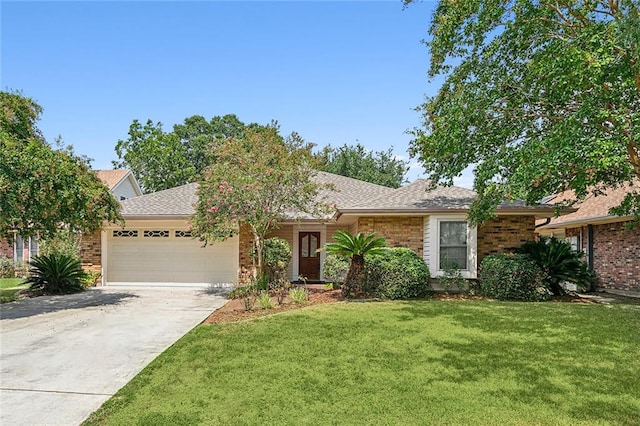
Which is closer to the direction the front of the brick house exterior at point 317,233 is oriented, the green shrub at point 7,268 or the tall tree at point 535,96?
the tall tree

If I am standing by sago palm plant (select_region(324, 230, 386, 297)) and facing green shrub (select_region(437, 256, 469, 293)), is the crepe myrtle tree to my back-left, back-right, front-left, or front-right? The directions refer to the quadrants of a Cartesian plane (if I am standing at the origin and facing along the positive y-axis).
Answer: back-left

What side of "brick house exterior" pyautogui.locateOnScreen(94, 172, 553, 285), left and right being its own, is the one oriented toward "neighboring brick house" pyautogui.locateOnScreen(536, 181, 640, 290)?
left

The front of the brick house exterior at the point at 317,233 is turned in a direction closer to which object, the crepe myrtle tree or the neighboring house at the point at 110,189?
the crepe myrtle tree

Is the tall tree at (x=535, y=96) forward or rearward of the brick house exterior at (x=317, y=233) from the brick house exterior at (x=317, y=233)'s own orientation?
forward

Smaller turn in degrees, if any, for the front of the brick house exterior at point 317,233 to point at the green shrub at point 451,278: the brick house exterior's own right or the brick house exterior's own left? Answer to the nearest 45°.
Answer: approximately 45° to the brick house exterior's own left

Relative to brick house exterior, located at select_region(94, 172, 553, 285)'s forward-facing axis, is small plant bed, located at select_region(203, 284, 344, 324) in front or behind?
in front

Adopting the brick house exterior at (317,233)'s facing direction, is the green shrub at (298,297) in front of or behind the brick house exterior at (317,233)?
in front

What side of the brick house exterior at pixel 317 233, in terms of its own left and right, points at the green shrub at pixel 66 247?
right

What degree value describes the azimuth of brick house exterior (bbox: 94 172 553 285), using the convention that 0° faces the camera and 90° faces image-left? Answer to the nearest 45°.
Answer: approximately 0°
